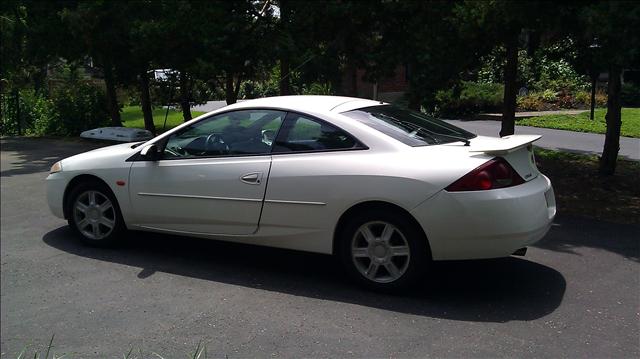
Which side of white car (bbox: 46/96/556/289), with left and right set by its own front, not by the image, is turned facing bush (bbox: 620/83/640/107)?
right

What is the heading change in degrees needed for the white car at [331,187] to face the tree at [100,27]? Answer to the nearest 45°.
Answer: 0° — it already faces it

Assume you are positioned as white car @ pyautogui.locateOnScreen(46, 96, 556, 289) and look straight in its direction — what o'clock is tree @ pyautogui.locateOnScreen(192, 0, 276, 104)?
The tree is roughly at 1 o'clock from the white car.

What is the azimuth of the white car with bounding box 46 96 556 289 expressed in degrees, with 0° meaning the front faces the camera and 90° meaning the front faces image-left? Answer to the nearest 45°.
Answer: approximately 135°

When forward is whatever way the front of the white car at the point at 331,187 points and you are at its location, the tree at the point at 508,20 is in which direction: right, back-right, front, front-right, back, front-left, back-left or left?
right

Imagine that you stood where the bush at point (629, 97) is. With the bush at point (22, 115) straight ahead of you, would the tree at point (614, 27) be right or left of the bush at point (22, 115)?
left

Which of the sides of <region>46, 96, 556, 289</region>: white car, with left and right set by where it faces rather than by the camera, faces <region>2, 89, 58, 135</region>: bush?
front

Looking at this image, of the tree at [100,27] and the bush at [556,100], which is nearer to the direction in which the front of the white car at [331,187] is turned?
the tree
